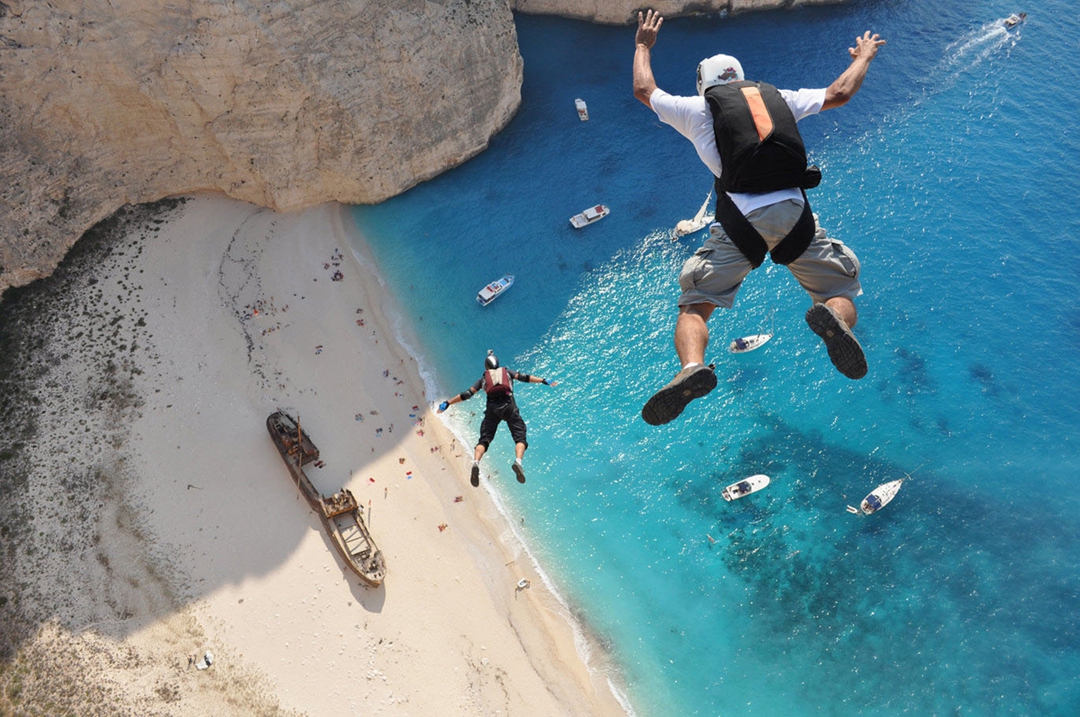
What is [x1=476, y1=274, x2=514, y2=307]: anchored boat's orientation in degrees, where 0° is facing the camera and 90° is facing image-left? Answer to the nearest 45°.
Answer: approximately 225°

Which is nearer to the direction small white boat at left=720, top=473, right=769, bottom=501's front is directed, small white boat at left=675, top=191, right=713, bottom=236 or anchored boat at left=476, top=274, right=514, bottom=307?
the small white boat

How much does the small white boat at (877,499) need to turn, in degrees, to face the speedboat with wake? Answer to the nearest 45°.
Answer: approximately 45° to its left

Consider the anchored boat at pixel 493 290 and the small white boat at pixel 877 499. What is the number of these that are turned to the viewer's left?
0

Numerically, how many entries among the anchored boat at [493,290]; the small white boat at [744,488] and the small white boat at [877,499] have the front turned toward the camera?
0

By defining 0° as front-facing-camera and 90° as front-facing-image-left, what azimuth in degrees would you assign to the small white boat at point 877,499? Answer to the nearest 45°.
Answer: approximately 225°

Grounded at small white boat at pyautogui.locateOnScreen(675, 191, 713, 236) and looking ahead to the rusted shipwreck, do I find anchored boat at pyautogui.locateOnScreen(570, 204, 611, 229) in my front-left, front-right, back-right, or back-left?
front-right

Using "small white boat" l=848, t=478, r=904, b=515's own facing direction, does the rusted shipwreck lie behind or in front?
behind

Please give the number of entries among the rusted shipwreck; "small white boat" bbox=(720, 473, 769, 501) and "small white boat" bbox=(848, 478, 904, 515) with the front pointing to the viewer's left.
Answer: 0

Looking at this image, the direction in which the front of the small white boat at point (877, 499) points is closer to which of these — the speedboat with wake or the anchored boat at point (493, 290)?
the speedboat with wake

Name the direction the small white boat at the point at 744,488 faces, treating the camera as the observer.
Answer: facing away from the viewer and to the right of the viewer
